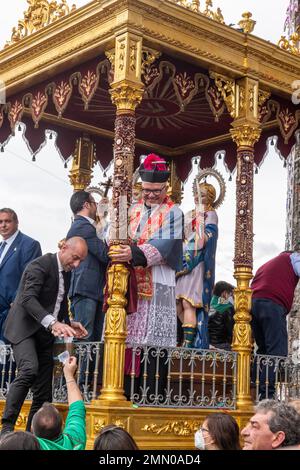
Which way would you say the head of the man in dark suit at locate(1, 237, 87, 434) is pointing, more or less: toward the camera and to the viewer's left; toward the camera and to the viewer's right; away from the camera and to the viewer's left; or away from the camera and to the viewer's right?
toward the camera and to the viewer's right

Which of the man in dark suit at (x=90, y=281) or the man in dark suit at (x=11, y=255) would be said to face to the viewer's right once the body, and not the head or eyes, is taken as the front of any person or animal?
the man in dark suit at (x=90, y=281)

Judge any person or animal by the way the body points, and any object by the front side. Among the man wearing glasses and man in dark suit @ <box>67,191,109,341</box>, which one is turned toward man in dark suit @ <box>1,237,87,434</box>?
the man wearing glasses

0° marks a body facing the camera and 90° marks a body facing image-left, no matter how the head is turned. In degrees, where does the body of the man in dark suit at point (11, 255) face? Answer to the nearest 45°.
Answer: approximately 45°

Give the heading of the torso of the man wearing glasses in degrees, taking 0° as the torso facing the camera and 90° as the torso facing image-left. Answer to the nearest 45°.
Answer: approximately 45°

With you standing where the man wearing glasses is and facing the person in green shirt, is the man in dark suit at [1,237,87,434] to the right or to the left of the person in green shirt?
right

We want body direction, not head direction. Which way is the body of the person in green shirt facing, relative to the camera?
away from the camera

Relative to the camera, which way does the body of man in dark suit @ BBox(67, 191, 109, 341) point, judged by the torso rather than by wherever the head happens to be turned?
to the viewer's right

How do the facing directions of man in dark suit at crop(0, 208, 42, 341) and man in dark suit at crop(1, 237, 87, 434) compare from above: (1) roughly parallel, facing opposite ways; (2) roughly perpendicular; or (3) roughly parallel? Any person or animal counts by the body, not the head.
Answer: roughly perpendicular
